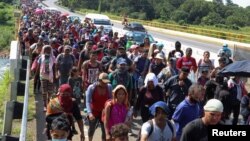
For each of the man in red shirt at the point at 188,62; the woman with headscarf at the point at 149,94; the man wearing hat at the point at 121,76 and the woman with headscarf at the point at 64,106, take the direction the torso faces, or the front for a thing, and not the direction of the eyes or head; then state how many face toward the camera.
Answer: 4

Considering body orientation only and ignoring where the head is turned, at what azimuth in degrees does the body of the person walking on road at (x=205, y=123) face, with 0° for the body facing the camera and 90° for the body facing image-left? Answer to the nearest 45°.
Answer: approximately 315°

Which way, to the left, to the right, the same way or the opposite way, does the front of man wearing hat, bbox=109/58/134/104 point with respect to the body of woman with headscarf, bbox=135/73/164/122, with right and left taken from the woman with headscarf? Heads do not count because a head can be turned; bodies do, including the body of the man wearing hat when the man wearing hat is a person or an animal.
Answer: the same way

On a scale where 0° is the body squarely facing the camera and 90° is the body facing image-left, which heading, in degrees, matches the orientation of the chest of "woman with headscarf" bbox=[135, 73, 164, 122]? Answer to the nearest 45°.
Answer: approximately 0°

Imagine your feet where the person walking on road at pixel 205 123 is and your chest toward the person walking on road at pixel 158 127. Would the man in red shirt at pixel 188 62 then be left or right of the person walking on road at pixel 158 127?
right

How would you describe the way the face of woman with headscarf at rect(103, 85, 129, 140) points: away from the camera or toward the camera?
toward the camera

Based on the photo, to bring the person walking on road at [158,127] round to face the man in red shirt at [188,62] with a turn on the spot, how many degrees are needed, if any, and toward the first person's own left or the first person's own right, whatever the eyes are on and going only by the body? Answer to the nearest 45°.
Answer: approximately 180°

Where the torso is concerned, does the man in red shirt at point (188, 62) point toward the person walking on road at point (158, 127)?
yes

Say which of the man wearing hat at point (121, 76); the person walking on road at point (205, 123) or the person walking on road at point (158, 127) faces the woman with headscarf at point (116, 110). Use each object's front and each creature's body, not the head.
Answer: the man wearing hat

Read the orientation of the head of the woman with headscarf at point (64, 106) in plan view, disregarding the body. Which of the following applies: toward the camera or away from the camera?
toward the camera

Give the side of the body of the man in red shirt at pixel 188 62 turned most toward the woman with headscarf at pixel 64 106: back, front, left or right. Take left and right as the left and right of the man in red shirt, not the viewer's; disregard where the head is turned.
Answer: front

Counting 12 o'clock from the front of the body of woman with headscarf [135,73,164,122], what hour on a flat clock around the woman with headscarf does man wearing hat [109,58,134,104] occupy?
The man wearing hat is roughly at 5 o'clock from the woman with headscarf.

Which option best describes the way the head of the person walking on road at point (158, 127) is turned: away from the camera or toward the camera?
toward the camera

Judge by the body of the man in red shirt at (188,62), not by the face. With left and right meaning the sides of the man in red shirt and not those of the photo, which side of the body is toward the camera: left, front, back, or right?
front

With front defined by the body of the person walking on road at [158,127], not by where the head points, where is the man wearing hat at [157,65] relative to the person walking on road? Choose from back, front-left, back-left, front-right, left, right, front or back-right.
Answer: back
